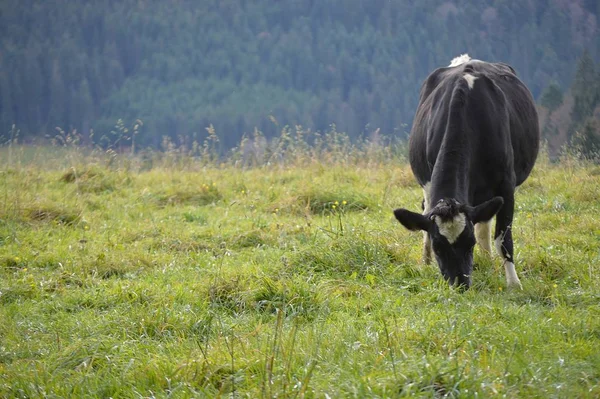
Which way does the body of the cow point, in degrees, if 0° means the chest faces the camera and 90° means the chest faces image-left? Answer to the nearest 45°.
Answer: approximately 0°
